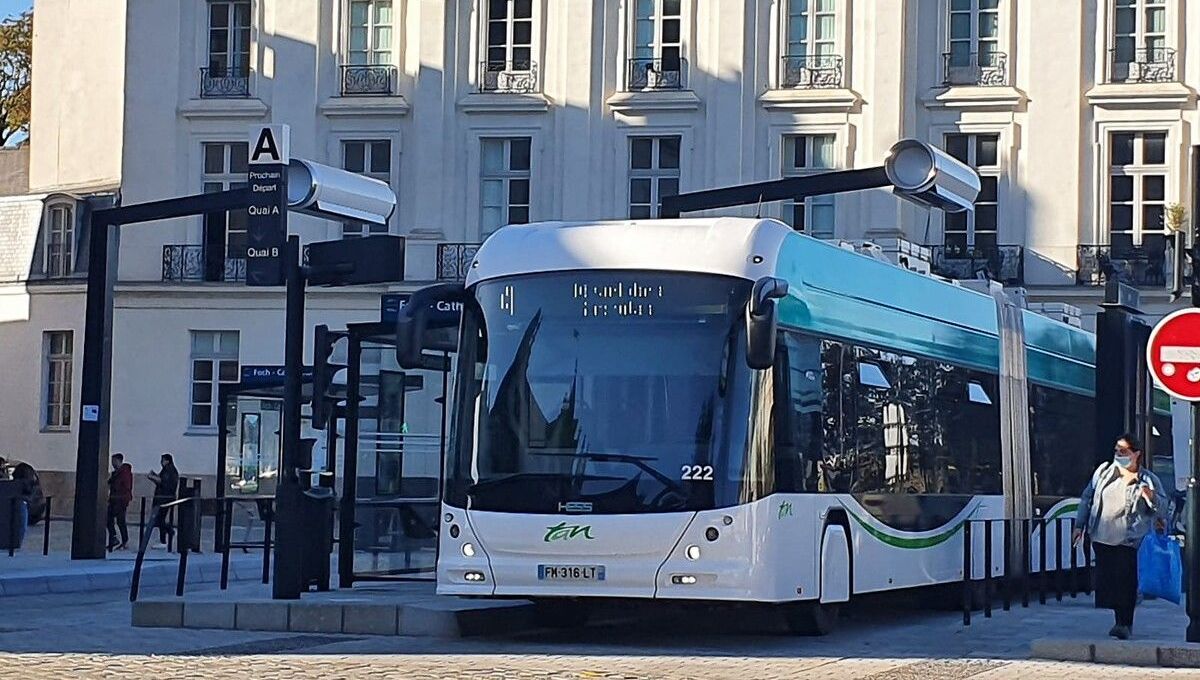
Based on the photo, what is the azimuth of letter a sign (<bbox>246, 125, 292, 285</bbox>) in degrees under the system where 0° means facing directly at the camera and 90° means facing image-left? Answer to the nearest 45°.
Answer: approximately 0°

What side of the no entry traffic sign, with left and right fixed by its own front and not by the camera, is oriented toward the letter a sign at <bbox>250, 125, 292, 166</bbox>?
right

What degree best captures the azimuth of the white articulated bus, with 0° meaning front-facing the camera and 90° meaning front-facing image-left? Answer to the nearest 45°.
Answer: approximately 45°

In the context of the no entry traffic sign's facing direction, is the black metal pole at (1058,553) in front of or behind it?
behind

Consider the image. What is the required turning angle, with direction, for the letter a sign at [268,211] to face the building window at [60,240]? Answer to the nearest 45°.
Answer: approximately 180°

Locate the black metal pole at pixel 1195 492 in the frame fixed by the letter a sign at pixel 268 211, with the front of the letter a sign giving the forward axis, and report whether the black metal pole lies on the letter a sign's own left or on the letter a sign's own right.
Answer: on the letter a sign's own left

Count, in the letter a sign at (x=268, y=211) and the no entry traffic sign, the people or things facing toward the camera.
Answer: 2

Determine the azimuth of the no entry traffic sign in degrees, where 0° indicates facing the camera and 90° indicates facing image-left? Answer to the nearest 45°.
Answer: approximately 0°

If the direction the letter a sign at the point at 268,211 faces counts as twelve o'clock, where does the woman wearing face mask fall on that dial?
The woman wearing face mask is roughly at 10 o'clock from the letter a sign.
